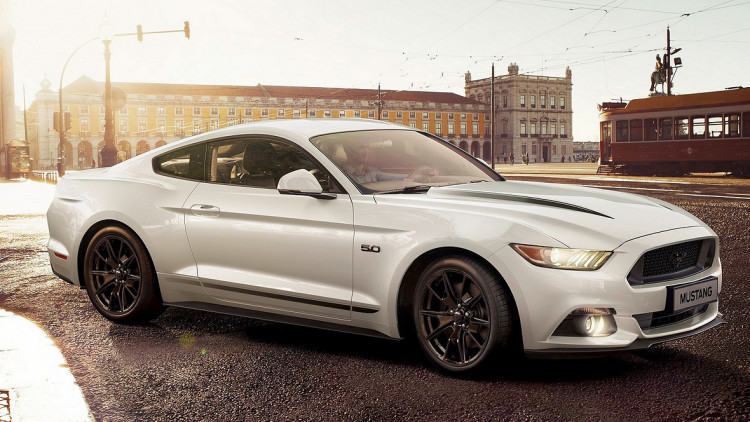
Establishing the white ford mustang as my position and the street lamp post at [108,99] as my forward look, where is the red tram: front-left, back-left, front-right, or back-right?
front-right

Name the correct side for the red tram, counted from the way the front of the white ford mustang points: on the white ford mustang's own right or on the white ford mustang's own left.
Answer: on the white ford mustang's own left

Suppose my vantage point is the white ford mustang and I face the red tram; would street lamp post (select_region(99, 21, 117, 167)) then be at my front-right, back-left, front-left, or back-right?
front-left

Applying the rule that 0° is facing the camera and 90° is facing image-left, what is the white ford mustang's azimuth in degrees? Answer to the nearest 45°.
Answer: approximately 315°

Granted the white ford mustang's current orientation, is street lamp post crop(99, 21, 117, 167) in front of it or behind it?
behind

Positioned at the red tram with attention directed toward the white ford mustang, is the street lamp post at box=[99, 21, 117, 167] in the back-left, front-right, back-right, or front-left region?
front-right
